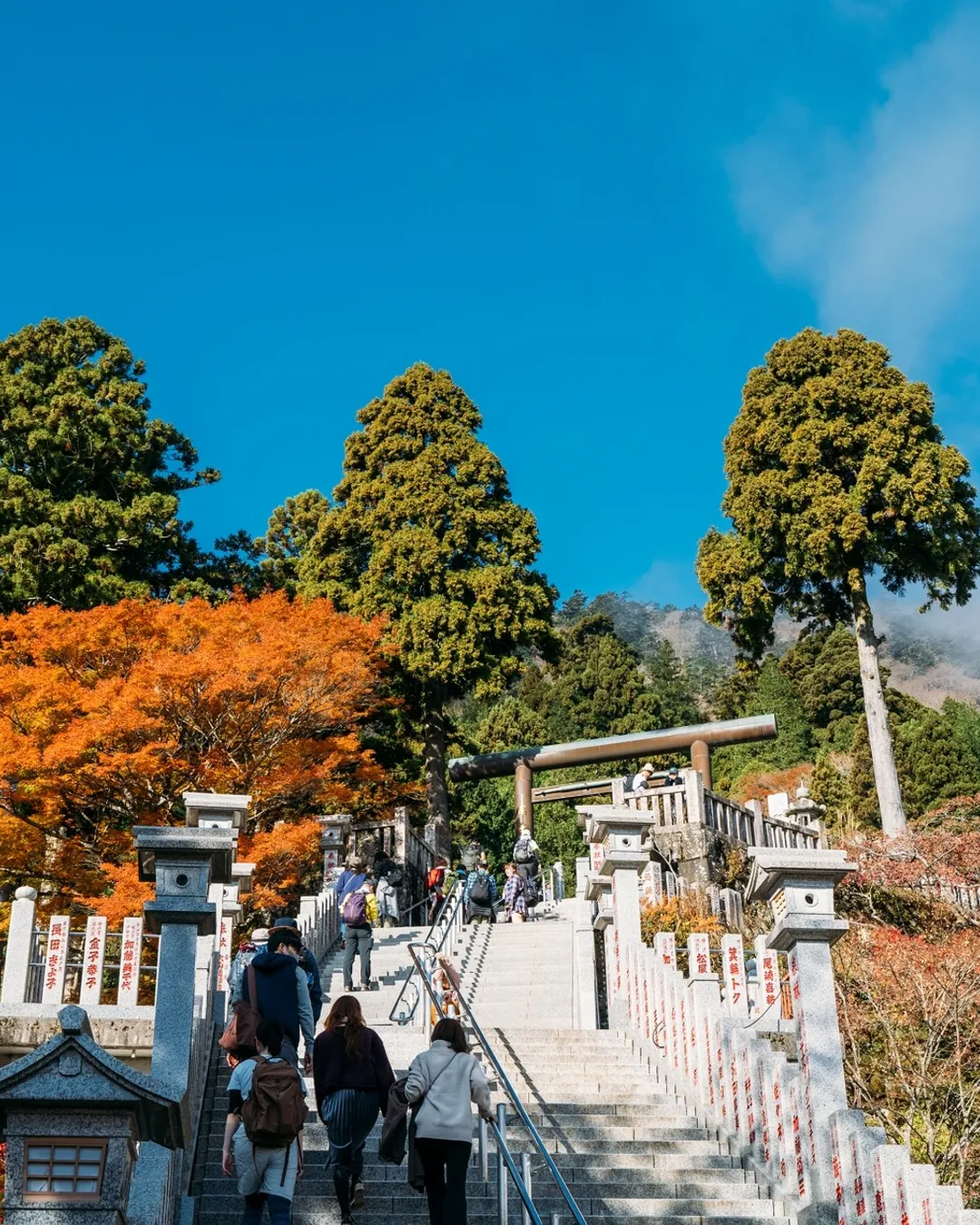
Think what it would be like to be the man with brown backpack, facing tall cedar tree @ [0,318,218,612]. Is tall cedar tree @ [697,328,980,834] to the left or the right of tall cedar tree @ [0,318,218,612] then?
right

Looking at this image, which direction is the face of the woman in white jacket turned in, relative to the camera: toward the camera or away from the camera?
away from the camera

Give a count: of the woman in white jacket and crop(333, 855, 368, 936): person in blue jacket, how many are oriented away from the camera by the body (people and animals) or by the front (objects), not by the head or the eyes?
2

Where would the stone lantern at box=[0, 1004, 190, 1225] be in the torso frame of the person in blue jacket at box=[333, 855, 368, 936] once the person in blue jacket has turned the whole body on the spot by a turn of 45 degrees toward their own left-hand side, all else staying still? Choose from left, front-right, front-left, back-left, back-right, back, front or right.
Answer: back-left

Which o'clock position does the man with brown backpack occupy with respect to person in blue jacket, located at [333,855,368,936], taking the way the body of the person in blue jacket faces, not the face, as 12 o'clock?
The man with brown backpack is roughly at 6 o'clock from the person in blue jacket.

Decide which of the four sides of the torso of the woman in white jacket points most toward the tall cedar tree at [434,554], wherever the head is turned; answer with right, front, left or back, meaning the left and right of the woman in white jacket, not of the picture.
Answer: front

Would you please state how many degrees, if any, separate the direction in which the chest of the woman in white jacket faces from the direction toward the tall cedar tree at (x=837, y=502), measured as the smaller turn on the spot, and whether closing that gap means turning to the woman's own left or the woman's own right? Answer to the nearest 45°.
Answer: approximately 45° to the woman's own right

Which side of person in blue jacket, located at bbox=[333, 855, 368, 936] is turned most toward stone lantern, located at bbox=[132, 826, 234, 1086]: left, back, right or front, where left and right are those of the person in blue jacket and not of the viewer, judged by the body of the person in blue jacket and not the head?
back

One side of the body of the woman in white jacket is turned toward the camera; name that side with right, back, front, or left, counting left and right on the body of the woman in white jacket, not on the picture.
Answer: back

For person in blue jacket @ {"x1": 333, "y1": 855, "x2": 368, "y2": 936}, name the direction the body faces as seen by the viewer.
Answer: away from the camera

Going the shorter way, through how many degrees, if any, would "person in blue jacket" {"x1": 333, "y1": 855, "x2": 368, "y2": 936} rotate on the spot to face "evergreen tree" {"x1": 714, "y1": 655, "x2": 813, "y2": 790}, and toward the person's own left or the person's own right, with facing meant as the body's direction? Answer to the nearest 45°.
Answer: approximately 45° to the person's own right

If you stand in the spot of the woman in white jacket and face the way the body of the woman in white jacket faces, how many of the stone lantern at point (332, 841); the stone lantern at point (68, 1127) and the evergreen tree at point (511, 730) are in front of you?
2

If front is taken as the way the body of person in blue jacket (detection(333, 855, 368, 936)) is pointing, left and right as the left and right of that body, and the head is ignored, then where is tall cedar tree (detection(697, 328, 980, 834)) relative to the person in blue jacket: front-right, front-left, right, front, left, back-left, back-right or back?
front-right
